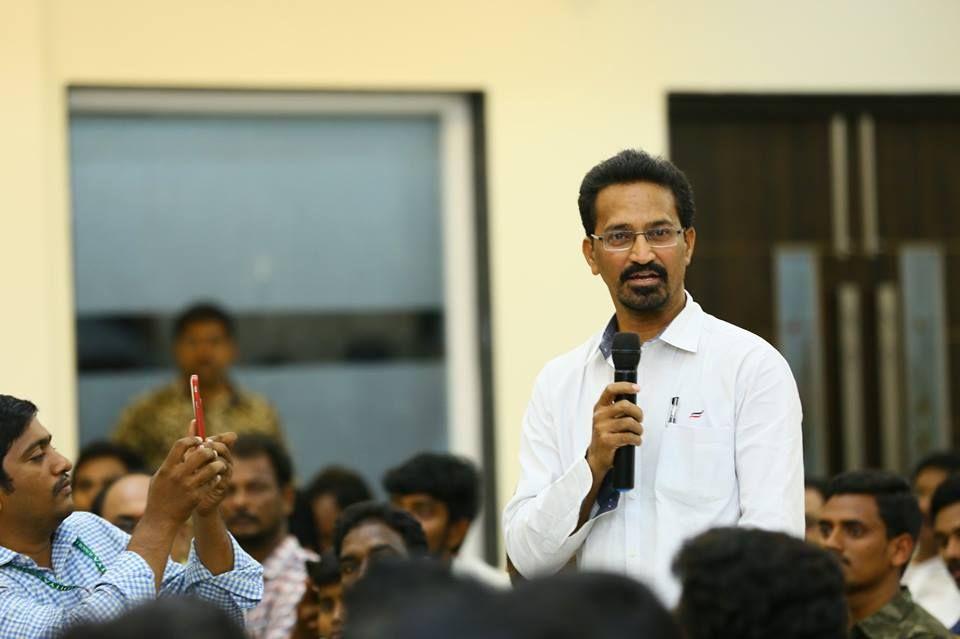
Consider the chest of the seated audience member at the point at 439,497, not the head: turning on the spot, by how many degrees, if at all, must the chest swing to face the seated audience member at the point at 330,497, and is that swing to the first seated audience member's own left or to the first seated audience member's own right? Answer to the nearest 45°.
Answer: approximately 90° to the first seated audience member's own right

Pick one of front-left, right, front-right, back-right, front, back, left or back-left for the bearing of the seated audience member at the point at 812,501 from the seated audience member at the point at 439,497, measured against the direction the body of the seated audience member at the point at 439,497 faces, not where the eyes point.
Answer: back-left

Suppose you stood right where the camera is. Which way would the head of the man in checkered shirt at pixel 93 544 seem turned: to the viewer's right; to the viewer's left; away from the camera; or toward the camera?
to the viewer's right

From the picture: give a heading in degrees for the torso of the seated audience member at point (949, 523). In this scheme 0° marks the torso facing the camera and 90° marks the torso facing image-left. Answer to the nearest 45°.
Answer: approximately 45°

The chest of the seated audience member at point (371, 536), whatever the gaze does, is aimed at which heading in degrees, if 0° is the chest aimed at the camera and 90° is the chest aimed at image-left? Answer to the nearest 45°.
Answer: approximately 45°

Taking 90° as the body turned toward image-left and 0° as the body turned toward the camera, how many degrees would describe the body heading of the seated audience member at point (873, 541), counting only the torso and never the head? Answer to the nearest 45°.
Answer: approximately 45°

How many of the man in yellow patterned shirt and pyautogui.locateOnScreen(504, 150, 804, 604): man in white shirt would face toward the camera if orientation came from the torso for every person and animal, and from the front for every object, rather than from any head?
2
